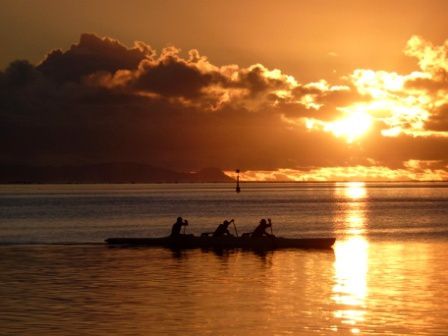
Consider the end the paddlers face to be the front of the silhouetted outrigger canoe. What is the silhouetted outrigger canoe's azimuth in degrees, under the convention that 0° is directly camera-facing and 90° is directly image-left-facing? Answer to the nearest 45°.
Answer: approximately 270°
